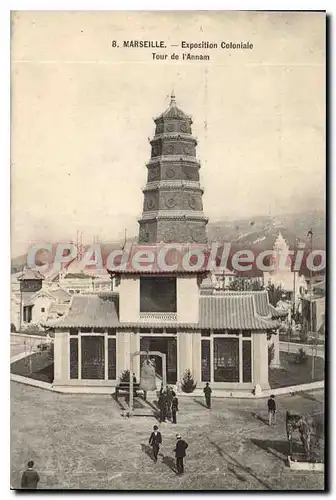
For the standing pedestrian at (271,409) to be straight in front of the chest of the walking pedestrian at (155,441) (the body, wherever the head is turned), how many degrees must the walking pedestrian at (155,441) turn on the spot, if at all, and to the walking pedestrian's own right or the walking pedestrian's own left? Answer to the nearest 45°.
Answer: approximately 90° to the walking pedestrian's own left

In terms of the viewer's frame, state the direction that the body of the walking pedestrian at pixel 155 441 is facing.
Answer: toward the camera

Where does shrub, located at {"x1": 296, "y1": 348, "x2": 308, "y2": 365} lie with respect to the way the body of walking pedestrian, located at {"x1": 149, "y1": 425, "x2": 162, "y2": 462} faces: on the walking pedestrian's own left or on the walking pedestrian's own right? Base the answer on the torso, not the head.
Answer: on the walking pedestrian's own left

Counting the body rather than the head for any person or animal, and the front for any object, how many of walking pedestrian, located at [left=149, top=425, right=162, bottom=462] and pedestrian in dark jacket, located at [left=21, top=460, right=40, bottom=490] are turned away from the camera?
1
